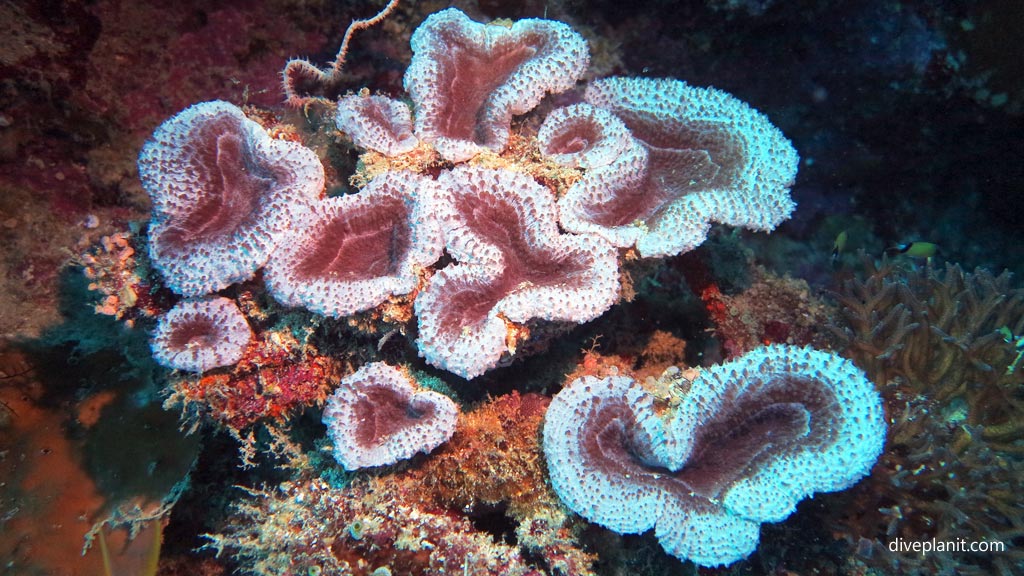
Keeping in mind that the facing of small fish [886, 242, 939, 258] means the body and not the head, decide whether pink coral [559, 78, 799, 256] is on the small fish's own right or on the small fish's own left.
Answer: on the small fish's own right

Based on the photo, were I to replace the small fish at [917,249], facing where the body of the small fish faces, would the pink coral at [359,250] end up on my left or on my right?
on my right

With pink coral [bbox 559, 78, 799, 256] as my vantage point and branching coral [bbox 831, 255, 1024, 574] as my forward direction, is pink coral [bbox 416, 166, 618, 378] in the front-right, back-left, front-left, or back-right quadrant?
back-right

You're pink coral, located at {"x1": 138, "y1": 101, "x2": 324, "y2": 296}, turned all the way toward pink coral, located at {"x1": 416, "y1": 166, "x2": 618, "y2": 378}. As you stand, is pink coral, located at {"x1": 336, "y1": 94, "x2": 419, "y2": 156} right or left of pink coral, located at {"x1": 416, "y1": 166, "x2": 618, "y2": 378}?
left

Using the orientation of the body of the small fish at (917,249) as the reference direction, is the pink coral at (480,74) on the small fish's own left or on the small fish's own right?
on the small fish's own right
